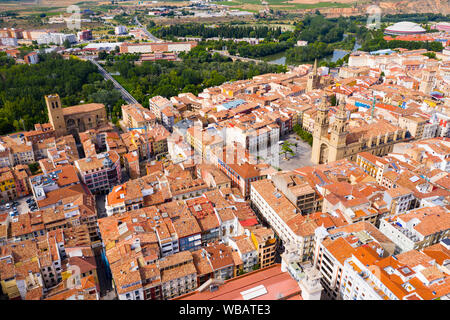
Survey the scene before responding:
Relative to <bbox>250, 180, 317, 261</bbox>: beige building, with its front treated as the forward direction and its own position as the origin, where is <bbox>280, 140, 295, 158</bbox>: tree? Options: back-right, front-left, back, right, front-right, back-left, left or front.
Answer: back-right

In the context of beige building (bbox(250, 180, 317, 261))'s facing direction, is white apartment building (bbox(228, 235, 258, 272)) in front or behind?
in front

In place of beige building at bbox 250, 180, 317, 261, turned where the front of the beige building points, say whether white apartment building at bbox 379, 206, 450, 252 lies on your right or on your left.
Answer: on your left

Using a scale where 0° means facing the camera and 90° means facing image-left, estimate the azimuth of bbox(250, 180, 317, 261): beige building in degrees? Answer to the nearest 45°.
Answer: approximately 45°

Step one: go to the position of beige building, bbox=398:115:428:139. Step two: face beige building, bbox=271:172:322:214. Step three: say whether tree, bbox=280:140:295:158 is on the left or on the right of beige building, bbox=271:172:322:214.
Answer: right

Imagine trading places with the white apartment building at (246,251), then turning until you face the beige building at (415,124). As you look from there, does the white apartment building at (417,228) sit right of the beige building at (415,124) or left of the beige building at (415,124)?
right

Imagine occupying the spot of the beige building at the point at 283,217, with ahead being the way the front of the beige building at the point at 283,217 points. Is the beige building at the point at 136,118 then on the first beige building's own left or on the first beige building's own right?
on the first beige building's own right

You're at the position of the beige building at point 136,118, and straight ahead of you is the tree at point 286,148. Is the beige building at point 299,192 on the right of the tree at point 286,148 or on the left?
right

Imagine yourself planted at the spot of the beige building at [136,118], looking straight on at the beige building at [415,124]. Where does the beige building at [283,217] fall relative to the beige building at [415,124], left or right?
right

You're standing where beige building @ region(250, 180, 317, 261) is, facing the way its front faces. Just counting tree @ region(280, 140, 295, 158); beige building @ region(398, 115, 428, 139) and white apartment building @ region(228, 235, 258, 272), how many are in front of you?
1

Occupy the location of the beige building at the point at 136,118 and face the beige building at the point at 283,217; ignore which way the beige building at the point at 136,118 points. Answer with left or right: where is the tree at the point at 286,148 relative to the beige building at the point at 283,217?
left

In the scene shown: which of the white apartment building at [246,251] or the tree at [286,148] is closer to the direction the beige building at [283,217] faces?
the white apartment building
